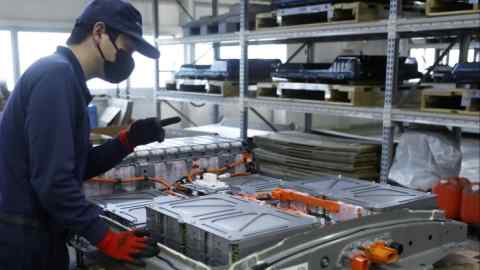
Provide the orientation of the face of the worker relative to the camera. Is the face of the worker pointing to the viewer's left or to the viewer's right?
to the viewer's right

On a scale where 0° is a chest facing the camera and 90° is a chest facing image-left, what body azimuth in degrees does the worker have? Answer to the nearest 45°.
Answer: approximately 270°

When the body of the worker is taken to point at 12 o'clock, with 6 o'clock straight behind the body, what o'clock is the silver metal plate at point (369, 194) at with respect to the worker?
The silver metal plate is roughly at 12 o'clock from the worker.

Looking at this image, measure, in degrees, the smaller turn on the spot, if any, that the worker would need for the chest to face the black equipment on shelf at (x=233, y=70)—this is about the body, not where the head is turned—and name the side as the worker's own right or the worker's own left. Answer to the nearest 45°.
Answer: approximately 45° to the worker's own left

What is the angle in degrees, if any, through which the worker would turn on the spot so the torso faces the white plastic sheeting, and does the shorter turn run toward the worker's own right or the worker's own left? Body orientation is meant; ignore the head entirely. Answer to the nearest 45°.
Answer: approximately 45° to the worker's own left

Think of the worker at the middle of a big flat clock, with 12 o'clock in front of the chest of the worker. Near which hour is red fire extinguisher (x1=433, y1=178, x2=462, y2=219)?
The red fire extinguisher is roughly at 11 o'clock from the worker.

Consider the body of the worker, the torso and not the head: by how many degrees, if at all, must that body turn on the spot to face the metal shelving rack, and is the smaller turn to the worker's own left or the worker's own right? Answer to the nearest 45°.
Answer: approximately 45° to the worker's own left

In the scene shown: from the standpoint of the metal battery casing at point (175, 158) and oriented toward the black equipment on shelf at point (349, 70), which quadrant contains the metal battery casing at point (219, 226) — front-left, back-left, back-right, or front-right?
back-right
